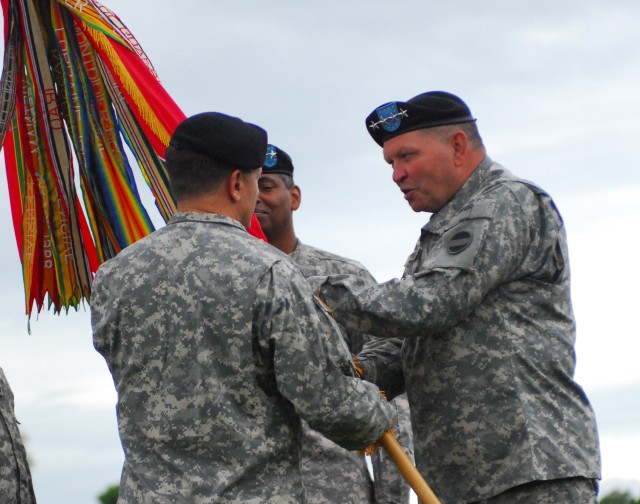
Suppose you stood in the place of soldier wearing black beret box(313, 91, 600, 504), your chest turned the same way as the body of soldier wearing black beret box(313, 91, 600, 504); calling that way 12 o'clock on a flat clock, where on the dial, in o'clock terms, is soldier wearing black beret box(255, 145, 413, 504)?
soldier wearing black beret box(255, 145, 413, 504) is roughly at 2 o'clock from soldier wearing black beret box(313, 91, 600, 504).

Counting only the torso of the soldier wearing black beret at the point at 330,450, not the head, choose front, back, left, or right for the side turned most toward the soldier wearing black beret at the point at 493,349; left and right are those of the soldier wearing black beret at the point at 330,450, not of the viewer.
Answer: left

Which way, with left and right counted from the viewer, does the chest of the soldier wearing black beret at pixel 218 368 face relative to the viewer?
facing away from the viewer and to the right of the viewer

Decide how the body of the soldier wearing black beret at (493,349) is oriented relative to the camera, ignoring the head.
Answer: to the viewer's left

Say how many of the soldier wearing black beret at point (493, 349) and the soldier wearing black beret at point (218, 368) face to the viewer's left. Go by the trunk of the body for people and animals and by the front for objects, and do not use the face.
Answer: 1

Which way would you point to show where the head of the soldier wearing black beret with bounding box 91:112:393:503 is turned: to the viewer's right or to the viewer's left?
to the viewer's right

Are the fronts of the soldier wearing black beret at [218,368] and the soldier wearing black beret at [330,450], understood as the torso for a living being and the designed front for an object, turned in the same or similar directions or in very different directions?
very different directions

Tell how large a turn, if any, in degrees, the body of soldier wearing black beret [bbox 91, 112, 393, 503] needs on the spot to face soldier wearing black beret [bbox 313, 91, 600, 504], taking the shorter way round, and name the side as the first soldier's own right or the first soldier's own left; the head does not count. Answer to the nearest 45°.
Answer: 0° — they already face them

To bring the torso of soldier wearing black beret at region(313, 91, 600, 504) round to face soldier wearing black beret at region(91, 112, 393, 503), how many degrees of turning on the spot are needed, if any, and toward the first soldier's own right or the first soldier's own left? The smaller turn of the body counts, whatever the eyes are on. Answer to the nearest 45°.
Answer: approximately 45° to the first soldier's own left
